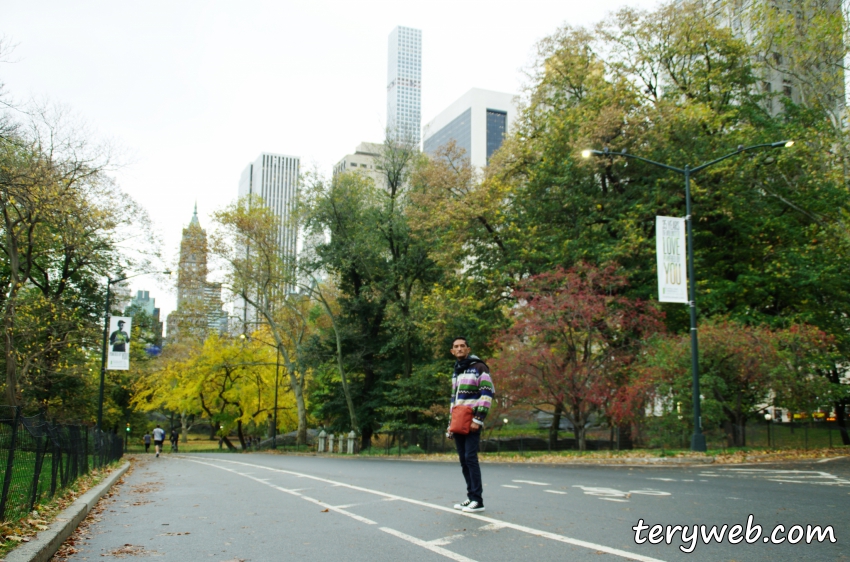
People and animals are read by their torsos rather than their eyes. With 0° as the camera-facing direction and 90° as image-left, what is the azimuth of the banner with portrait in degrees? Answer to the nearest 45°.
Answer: approximately 0°

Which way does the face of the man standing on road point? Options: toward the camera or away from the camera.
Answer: toward the camera

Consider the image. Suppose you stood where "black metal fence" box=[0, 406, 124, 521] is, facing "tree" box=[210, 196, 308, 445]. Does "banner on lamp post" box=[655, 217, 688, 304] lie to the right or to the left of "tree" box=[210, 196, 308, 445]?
right

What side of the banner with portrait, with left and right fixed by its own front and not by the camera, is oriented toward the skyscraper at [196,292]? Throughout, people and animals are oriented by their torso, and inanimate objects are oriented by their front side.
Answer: back

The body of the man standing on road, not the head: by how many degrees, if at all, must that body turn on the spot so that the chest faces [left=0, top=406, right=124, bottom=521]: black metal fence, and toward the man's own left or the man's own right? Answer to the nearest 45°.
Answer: approximately 45° to the man's own right

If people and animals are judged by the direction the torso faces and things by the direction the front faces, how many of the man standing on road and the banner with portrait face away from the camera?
0

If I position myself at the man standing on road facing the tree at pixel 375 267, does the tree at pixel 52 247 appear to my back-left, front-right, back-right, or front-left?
front-left

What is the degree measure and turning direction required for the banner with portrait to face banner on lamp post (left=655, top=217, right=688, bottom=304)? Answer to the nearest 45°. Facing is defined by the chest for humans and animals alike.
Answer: approximately 45° to its left

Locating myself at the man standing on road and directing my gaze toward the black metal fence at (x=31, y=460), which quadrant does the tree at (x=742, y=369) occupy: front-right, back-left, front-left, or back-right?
back-right

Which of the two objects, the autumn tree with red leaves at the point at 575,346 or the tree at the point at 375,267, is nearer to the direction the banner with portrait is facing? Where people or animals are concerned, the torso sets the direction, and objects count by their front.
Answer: the autumn tree with red leaves

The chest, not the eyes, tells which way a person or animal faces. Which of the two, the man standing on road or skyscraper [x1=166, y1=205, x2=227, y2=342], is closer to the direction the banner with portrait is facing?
the man standing on road

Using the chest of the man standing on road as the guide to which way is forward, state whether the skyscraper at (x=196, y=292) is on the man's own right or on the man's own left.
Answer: on the man's own right
